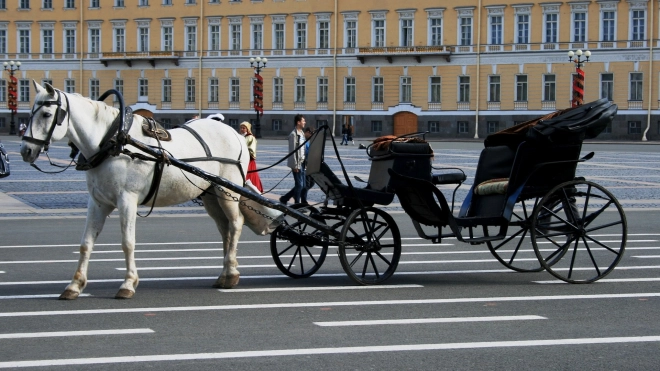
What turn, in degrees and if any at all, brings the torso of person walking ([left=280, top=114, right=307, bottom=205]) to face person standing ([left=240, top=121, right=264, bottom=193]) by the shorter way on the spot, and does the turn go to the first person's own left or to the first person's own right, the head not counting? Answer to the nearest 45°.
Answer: approximately 135° to the first person's own left

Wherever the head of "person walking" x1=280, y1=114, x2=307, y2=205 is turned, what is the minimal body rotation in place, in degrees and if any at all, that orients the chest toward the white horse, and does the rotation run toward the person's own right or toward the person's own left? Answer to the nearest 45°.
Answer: approximately 90° to the person's own right
